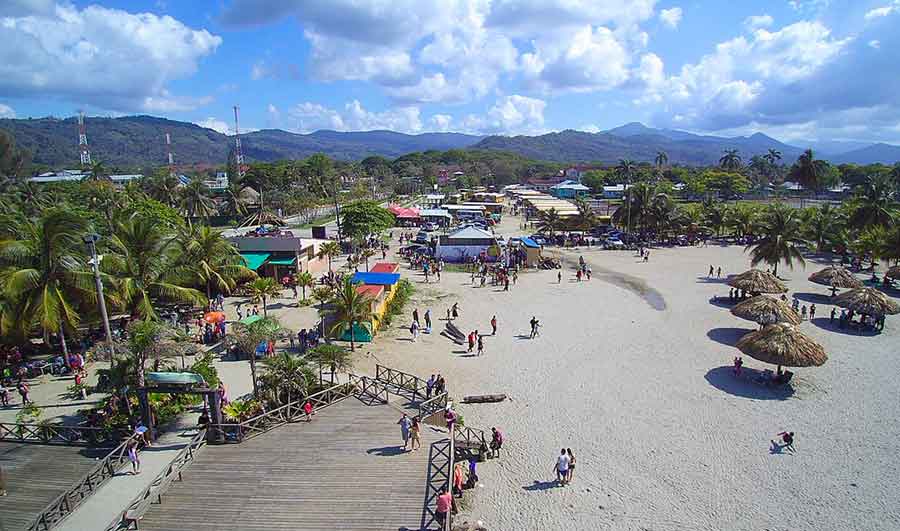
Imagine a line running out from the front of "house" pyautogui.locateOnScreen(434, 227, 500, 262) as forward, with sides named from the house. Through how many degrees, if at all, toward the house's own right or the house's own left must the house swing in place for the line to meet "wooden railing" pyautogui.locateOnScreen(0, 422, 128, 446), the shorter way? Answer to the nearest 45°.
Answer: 0° — it already faces it

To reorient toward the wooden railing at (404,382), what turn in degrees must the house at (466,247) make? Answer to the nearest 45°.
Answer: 0° — it already faces it

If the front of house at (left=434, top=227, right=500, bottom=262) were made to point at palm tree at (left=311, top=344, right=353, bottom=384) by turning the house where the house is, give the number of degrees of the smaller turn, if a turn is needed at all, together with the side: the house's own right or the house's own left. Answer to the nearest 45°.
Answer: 0° — it already faces it

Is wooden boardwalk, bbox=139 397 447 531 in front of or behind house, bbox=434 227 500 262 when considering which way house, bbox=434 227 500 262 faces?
in front

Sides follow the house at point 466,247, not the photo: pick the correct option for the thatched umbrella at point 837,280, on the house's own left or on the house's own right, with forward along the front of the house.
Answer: on the house's own left

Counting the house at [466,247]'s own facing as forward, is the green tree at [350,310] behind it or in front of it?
in front

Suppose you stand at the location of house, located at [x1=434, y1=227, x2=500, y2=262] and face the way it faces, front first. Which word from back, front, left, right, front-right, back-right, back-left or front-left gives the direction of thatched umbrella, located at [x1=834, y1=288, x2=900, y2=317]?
front-left

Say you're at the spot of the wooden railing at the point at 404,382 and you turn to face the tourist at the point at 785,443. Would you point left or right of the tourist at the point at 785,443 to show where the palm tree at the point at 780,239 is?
left

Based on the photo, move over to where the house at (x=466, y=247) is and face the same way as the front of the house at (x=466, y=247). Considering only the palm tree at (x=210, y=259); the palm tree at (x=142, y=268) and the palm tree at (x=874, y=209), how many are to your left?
1

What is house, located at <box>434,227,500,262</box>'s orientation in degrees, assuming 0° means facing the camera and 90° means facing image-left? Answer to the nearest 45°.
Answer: approximately 0°

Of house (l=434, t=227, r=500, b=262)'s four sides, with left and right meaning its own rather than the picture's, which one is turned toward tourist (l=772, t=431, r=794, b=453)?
front

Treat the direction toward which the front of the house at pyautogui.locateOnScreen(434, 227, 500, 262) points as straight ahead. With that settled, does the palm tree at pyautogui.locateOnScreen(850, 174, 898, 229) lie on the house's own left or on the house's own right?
on the house's own left

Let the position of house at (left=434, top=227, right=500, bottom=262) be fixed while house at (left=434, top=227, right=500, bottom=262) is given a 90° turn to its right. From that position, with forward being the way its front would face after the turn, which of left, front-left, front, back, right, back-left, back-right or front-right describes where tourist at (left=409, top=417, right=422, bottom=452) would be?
left

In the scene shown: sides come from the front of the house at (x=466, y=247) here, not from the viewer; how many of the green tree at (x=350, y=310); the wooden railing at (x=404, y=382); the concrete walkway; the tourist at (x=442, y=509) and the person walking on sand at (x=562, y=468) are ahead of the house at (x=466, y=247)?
5
